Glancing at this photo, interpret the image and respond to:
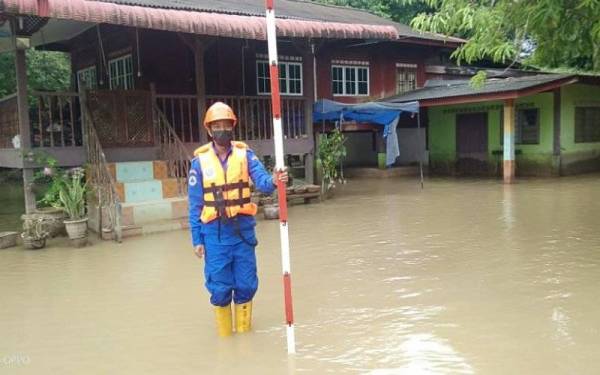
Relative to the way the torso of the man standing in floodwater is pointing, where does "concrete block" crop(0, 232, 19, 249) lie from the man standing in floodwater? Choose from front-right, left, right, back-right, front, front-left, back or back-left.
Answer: back-right

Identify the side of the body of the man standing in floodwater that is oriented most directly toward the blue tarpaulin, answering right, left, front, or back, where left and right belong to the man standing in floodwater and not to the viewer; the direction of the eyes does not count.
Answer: back

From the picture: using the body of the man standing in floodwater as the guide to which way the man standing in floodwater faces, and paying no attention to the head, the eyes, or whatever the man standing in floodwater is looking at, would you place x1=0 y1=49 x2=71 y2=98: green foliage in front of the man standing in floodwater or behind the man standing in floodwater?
behind

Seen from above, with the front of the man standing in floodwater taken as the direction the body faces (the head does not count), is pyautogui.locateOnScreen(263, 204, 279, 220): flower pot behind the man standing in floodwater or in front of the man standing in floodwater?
behind

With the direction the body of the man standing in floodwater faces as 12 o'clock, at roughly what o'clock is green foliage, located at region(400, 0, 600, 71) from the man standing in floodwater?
The green foliage is roughly at 8 o'clock from the man standing in floodwater.

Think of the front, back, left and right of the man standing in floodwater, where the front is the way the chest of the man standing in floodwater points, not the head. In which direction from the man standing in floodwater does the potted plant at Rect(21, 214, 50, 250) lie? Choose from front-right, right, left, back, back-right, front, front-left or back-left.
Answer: back-right

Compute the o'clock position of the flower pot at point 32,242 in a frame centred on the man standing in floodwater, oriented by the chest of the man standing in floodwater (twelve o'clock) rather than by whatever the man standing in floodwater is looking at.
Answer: The flower pot is roughly at 5 o'clock from the man standing in floodwater.

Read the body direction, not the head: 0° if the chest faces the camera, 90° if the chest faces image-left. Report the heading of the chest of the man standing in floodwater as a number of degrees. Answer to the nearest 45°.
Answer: approximately 0°

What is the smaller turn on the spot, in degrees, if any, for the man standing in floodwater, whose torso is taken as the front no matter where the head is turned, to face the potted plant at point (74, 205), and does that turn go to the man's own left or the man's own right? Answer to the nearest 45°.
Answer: approximately 135° to the man's own right

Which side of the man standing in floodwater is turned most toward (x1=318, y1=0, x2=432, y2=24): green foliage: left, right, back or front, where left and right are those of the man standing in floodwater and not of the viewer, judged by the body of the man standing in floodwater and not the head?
back
